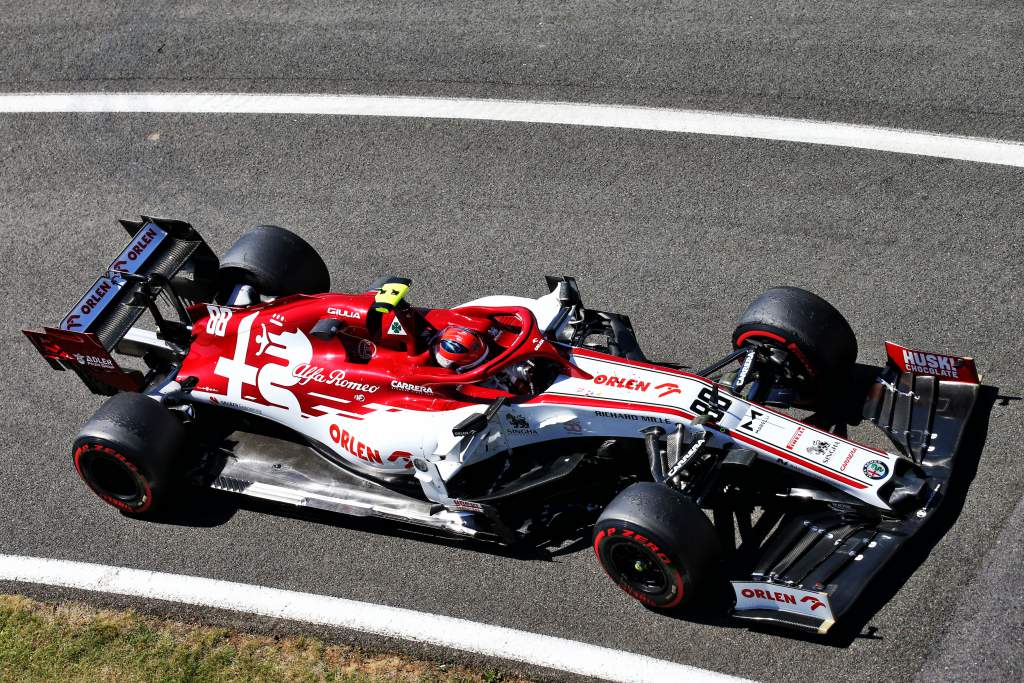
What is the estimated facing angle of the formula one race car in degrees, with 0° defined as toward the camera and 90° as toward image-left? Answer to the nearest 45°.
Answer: approximately 315°
